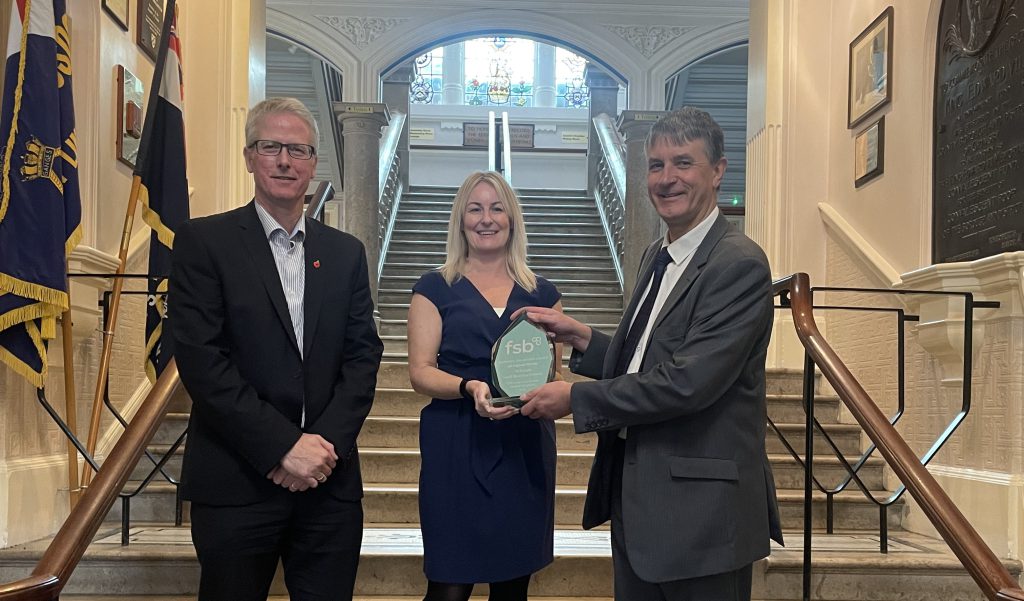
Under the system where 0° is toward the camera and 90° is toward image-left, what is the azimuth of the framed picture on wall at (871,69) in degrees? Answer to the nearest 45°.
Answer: approximately 45°

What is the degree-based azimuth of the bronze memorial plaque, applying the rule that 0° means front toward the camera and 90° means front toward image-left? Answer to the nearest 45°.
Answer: approximately 45°

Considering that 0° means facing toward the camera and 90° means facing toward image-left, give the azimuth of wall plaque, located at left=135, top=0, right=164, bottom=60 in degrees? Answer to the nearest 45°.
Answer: approximately 315°

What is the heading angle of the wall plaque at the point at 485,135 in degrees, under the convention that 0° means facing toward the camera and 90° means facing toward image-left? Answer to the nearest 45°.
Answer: approximately 0°

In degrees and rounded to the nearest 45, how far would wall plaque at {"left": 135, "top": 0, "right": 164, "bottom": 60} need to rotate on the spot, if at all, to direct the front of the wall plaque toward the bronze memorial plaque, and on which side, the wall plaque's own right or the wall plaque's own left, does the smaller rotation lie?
0° — it already faces it

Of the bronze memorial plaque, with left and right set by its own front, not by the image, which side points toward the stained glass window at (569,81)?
right

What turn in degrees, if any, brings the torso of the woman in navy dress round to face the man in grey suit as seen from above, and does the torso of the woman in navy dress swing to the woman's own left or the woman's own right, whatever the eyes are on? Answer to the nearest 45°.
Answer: approximately 45° to the woman's own left

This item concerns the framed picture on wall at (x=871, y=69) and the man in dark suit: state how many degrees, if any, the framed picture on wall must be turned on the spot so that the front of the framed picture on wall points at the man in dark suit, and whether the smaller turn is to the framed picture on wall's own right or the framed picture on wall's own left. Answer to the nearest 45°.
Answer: approximately 45° to the framed picture on wall's own left

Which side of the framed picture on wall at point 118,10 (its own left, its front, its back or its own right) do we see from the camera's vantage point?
right

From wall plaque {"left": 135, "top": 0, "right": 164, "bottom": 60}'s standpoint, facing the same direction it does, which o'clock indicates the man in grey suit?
The man in grey suit is roughly at 1 o'clock from the wall plaque.

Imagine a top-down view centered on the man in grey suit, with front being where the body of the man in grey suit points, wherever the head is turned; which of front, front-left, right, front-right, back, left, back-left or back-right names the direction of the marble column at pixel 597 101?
back-right

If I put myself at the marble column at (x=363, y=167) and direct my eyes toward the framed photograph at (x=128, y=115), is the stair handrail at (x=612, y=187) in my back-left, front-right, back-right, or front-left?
back-left

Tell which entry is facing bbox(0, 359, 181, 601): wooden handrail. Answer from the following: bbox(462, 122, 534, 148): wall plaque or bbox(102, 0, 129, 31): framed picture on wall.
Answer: the wall plaque
